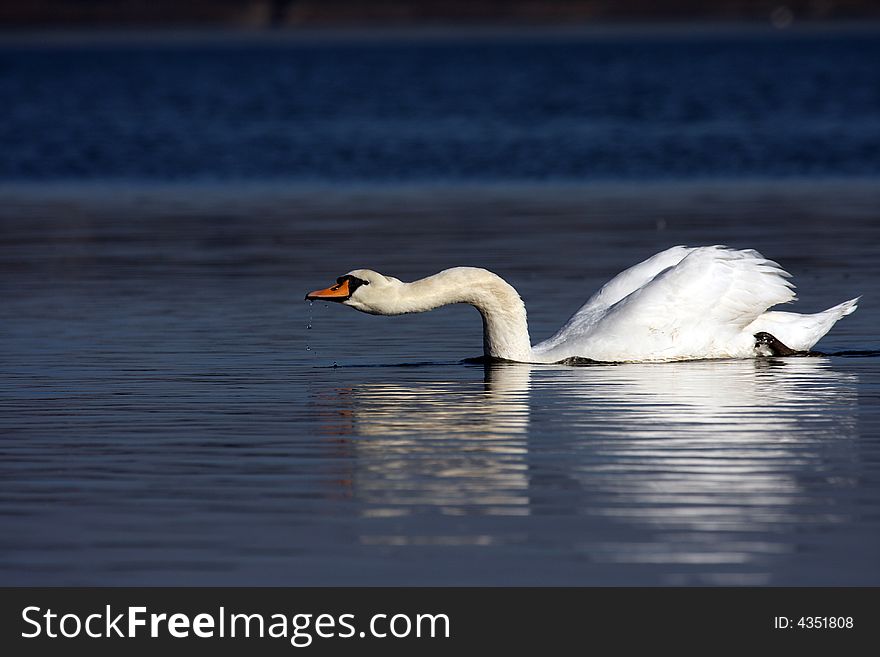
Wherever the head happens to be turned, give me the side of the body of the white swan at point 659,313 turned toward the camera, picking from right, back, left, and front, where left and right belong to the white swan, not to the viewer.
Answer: left
